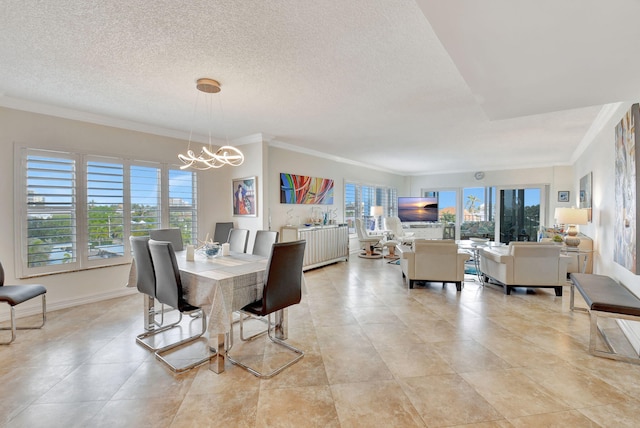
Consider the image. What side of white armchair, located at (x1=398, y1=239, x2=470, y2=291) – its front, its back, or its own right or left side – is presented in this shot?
back

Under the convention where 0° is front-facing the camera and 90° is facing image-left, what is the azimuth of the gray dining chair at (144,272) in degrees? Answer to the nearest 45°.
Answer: approximately 225°

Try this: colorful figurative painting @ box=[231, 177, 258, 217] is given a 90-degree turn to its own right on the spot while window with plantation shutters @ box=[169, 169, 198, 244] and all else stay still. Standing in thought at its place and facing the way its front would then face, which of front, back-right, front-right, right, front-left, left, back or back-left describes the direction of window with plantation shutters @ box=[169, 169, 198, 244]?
front-left

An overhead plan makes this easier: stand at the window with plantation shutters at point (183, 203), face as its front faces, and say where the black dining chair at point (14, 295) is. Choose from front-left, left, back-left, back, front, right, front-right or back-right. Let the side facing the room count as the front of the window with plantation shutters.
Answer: right

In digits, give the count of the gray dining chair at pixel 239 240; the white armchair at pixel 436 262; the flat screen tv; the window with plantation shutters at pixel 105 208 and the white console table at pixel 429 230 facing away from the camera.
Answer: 1

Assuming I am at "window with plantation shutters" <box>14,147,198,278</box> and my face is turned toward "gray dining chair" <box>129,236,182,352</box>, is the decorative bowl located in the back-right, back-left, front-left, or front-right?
front-left

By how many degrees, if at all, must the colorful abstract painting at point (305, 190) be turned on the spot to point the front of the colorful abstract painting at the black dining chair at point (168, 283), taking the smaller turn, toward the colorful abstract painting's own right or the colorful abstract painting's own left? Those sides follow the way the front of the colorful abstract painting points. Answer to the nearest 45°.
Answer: approximately 45° to the colorful abstract painting's own right

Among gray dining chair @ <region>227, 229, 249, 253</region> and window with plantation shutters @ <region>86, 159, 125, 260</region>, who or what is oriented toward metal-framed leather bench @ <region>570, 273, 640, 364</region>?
the window with plantation shutters

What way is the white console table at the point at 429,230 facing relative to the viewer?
toward the camera

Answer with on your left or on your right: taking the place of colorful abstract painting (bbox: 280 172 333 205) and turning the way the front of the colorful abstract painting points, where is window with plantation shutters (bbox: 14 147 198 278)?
on your right

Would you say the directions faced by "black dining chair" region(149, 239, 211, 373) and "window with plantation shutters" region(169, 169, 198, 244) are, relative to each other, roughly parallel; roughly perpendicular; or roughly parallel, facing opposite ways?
roughly perpendicular

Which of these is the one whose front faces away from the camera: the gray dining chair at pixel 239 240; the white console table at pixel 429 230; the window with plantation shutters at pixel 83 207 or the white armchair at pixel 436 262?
the white armchair

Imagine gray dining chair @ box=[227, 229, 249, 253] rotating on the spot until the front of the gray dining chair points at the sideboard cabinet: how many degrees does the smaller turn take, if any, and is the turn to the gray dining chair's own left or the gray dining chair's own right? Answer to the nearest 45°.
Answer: approximately 180°

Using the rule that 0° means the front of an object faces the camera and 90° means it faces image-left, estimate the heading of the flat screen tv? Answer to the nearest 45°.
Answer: approximately 0°
